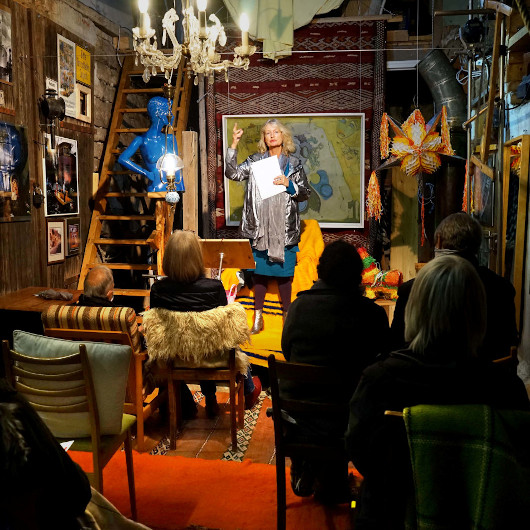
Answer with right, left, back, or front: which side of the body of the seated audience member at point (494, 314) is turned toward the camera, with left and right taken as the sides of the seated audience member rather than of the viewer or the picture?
back

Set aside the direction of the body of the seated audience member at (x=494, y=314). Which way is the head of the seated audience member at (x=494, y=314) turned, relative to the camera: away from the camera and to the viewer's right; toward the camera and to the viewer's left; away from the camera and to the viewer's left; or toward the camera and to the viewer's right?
away from the camera and to the viewer's left

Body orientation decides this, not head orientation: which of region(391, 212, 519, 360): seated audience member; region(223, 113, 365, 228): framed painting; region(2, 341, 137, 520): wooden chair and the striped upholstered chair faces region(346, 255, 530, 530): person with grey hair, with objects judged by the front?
the framed painting

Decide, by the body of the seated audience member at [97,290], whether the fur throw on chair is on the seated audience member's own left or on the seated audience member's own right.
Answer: on the seated audience member's own right

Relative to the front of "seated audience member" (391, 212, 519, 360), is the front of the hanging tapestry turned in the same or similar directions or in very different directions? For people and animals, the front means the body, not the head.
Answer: very different directions

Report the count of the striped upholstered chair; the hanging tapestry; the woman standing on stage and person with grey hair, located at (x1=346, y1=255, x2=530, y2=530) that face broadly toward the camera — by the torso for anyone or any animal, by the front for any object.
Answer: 2

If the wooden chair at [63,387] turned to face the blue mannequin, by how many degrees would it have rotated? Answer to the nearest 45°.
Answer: approximately 45° to its left

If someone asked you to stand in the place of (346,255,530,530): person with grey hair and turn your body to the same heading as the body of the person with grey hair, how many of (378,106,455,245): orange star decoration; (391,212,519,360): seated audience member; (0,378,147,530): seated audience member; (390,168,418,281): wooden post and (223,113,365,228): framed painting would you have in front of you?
4

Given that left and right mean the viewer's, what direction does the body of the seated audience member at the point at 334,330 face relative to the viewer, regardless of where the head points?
facing away from the viewer

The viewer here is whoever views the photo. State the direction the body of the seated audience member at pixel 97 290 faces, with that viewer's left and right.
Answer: facing away from the viewer and to the right of the viewer

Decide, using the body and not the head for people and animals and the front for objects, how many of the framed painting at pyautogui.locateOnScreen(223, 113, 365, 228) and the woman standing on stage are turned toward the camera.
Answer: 2

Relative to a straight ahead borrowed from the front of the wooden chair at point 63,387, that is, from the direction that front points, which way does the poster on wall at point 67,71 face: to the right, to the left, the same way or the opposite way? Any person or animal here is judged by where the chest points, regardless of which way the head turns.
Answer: to the right
